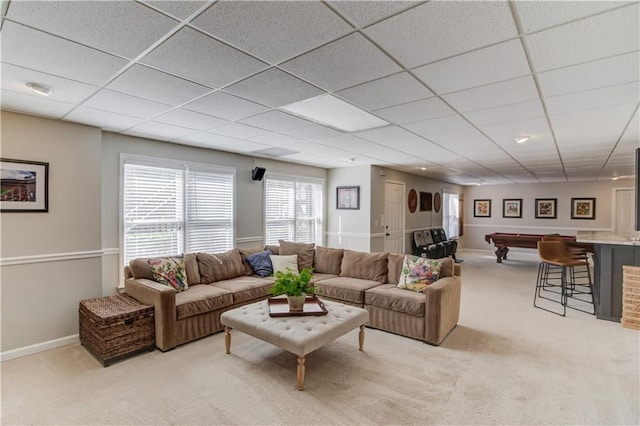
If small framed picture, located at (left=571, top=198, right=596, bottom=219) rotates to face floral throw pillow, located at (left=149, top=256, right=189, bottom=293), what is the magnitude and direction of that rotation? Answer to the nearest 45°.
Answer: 0° — it already faces it

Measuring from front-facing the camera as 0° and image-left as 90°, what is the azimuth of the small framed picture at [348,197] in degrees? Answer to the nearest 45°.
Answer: approximately 0°

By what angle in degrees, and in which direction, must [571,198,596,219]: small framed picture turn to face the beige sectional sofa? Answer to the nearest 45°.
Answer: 0° — it already faces it

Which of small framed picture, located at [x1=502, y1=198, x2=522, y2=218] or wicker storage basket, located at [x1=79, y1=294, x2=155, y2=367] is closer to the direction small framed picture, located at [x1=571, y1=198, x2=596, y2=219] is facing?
the wicker storage basket

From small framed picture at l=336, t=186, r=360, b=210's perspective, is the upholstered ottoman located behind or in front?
in front

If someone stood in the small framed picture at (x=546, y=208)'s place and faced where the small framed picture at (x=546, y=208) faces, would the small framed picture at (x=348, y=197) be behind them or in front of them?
in front

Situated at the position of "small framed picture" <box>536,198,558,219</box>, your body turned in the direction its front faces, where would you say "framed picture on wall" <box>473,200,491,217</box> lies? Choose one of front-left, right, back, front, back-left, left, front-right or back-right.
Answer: right
